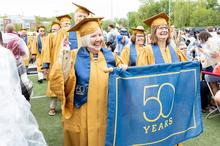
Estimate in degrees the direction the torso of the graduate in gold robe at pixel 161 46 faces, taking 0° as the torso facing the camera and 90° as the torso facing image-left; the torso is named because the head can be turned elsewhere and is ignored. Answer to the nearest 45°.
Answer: approximately 0°

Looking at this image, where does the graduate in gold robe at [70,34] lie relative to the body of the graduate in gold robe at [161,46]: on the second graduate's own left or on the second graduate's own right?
on the second graduate's own right

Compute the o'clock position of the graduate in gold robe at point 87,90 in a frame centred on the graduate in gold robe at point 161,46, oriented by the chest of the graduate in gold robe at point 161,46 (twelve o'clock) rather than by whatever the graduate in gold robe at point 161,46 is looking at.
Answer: the graduate in gold robe at point 87,90 is roughly at 1 o'clock from the graduate in gold robe at point 161,46.

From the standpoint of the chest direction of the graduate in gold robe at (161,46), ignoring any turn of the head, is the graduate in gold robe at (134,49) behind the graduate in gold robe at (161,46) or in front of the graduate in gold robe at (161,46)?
behind

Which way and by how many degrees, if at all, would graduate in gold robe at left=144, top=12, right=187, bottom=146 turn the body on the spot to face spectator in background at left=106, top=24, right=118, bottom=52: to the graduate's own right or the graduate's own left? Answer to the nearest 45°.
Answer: approximately 180°

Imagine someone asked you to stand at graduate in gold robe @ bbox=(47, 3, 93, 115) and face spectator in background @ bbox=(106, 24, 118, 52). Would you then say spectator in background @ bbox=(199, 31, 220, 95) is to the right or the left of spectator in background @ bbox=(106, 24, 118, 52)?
right
